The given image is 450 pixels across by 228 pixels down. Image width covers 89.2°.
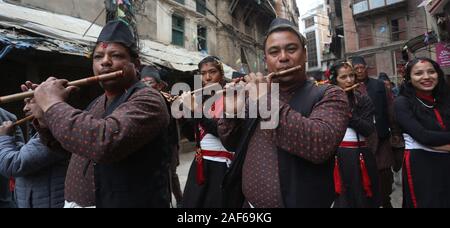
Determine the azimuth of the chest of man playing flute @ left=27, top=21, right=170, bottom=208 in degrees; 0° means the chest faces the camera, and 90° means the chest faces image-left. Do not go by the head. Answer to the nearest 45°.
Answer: approximately 45°

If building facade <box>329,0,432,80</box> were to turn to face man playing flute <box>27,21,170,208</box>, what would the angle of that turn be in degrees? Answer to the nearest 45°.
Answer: approximately 45° to its left

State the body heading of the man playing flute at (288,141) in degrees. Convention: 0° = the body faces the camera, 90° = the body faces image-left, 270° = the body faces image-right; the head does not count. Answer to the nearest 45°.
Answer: approximately 45°

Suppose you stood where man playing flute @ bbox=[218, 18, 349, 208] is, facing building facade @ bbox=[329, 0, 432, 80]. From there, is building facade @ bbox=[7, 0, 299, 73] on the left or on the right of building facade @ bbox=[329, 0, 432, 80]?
left

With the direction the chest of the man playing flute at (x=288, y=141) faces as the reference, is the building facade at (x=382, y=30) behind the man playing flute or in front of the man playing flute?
behind

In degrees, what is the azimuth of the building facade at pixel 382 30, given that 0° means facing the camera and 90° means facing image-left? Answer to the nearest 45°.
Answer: approximately 45°
